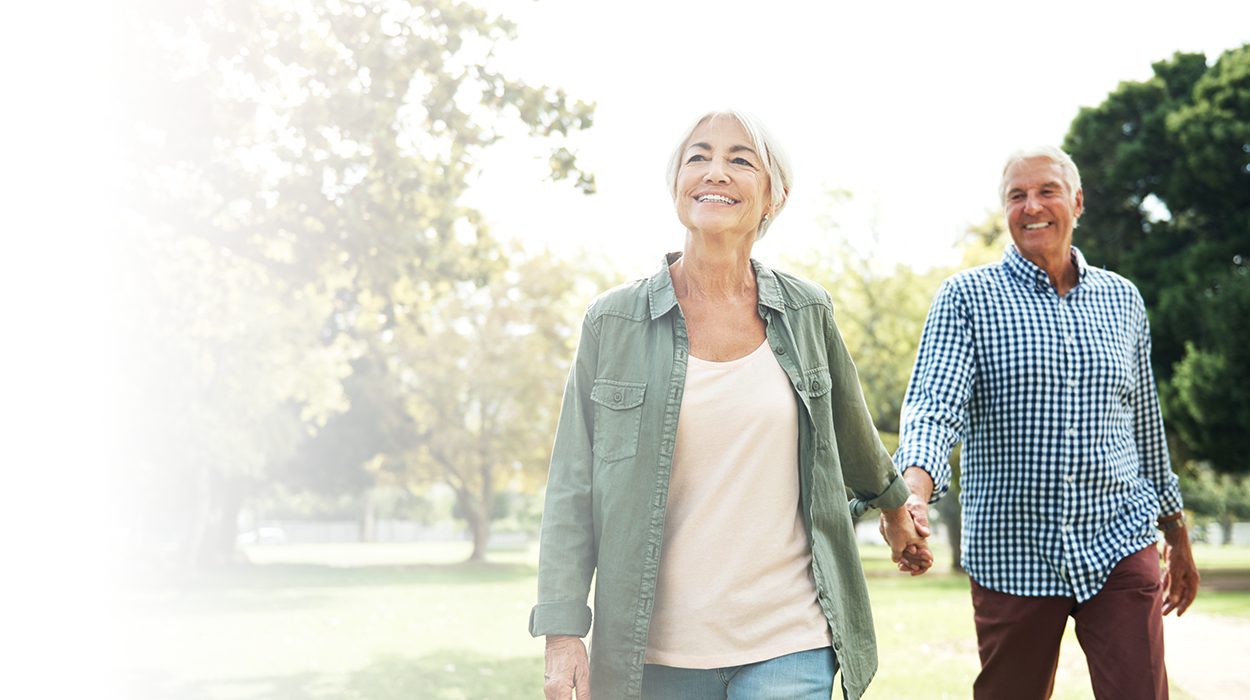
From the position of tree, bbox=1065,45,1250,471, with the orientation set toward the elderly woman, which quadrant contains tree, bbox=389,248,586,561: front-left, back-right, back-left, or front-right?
back-right

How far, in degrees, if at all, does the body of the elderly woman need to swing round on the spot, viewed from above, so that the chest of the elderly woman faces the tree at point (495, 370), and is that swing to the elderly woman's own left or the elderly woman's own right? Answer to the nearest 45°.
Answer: approximately 180°

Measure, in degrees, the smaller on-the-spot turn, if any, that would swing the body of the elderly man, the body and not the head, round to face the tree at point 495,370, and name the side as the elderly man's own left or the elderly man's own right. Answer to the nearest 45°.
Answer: approximately 135° to the elderly man's own right

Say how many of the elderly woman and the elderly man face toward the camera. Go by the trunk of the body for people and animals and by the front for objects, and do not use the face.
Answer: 2

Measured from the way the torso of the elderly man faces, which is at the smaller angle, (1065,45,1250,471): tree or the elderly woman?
the elderly woman

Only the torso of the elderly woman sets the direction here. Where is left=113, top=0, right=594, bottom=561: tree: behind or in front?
behind

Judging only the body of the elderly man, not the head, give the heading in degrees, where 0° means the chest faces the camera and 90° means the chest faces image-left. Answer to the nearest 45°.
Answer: approximately 0°

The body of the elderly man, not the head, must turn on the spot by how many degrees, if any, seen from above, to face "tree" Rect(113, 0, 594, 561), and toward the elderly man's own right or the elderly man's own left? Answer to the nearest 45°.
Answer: approximately 135° to the elderly man's own right

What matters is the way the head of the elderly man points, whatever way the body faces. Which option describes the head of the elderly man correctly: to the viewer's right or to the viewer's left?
to the viewer's left

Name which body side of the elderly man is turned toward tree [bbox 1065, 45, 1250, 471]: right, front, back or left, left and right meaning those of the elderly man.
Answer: back

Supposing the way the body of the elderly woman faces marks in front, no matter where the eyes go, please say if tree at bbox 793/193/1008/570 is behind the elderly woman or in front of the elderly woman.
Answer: behind

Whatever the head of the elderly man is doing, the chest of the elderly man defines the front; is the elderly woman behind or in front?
in front
